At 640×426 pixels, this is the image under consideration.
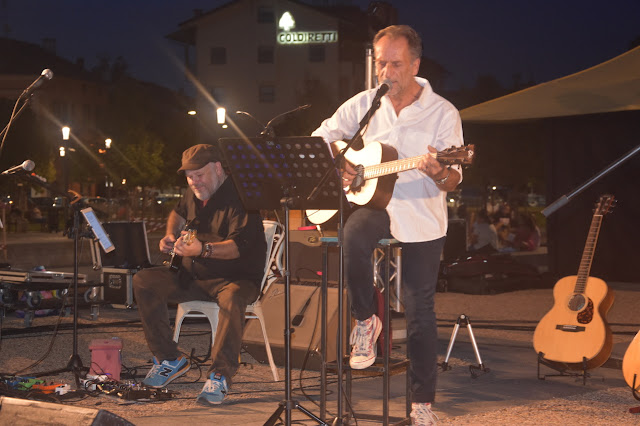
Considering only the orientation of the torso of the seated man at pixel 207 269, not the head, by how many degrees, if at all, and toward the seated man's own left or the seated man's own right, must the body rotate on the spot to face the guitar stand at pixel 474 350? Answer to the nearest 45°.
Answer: approximately 135° to the seated man's own left

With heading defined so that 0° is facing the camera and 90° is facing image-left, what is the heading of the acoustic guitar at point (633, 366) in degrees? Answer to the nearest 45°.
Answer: approximately 0°

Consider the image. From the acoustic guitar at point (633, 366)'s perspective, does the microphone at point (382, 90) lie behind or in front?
in front

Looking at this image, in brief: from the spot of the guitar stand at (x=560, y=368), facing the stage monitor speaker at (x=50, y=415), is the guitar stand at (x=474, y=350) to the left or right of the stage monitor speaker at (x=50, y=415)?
right

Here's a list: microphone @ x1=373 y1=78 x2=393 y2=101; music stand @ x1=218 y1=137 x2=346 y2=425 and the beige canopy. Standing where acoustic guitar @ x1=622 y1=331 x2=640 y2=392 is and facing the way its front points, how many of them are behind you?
1

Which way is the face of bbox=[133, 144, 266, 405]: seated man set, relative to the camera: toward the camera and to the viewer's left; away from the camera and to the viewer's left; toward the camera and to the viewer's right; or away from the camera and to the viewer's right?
toward the camera and to the viewer's left

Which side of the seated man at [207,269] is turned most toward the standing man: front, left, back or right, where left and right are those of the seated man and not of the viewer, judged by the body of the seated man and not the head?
left

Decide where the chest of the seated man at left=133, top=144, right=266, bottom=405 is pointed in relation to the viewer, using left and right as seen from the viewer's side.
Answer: facing the viewer and to the left of the viewer

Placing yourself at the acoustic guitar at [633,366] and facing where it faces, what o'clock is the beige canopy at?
The beige canopy is roughly at 6 o'clock from the acoustic guitar.

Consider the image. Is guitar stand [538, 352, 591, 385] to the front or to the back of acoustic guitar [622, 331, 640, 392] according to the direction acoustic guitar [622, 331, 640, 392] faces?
to the front

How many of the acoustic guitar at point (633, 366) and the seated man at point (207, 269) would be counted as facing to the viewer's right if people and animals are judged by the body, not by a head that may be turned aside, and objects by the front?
0
